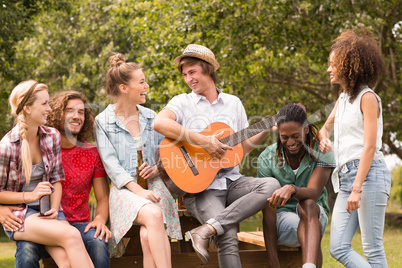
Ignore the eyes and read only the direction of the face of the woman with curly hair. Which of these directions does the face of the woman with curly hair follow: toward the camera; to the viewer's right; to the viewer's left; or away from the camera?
to the viewer's left

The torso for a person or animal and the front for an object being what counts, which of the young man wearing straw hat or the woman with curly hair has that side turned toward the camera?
the young man wearing straw hat

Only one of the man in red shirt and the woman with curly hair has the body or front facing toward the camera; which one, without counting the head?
the man in red shirt

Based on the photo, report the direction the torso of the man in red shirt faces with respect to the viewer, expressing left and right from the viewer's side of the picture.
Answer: facing the viewer

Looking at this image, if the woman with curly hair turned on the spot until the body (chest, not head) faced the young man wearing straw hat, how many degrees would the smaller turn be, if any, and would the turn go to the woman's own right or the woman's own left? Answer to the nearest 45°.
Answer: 0° — they already face them

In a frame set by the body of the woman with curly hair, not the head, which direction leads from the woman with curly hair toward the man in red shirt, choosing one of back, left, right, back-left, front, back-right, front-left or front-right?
front

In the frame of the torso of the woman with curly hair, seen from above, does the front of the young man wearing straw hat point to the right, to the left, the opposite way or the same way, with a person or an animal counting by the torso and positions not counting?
to the left

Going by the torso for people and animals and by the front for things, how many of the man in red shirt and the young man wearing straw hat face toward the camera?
2

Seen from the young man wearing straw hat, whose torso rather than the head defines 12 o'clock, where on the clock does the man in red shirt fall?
The man in red shirt is roughly at 3 o'clock from the young man wearing straw hat.

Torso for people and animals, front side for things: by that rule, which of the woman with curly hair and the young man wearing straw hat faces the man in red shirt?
the woman with curly hair

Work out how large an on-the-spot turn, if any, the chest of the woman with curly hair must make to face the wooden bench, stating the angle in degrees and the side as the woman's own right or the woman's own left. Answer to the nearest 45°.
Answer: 0° — they already face it

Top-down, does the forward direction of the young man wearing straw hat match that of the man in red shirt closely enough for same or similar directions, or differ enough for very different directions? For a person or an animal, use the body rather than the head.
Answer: same or similar directions

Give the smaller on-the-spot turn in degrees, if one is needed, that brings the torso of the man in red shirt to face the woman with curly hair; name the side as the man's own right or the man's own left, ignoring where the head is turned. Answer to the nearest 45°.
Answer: approximately 45° to the man's own left

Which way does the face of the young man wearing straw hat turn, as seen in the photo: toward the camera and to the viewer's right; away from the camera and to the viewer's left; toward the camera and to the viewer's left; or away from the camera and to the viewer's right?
toward the camera and to the viewer's left

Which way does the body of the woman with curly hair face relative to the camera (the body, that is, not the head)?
to the viewer's left

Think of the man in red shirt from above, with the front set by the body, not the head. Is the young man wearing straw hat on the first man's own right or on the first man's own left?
on the first man's own left
